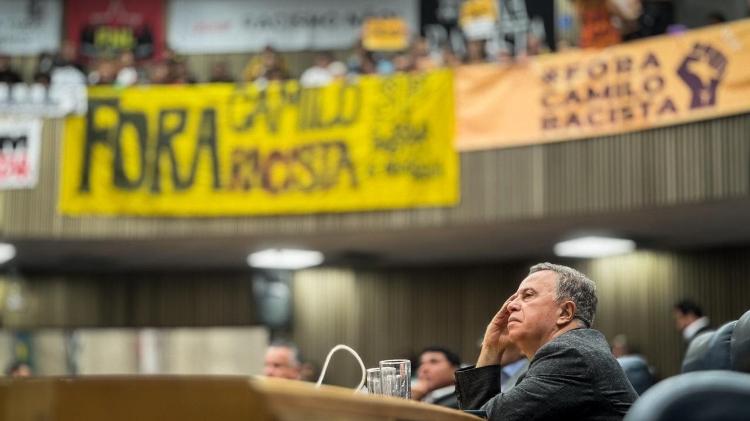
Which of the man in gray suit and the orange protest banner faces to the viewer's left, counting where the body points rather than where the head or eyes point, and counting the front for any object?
the man in gray suit

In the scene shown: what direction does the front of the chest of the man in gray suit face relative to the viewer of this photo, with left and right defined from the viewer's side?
facing to the left of the viewer

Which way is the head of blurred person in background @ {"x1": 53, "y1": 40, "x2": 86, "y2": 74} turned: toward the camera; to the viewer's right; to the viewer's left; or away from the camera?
toward the camera

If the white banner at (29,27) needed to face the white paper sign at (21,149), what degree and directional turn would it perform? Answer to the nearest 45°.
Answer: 0° — it already faces it

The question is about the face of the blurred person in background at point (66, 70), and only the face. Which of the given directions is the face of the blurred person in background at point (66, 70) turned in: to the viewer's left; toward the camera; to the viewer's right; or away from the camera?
toward the camera

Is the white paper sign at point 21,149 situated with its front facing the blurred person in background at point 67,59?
no

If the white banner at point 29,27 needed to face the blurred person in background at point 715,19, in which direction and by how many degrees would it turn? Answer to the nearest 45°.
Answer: approximately 45° to its left

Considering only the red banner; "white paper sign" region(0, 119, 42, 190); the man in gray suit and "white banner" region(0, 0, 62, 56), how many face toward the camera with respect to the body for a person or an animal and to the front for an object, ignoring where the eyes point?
3

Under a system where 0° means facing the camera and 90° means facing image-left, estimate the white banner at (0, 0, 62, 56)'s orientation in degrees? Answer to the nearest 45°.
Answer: approximately 0°

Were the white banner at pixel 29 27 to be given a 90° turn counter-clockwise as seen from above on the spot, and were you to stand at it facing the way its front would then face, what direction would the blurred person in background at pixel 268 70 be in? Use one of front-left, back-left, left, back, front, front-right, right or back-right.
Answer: front-right

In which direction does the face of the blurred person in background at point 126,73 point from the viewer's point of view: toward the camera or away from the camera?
toward the camera

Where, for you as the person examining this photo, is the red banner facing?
facing the viewer

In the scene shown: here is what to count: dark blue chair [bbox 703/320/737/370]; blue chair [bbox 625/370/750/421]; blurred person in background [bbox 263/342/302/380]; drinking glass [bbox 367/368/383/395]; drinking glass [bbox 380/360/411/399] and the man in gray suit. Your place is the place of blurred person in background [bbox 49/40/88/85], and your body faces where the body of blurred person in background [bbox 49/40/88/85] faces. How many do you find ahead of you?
6

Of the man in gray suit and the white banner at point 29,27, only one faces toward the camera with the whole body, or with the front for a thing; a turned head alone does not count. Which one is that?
the white banner

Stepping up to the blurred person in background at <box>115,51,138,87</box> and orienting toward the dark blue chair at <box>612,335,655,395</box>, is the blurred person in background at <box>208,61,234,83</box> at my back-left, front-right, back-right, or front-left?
front-left

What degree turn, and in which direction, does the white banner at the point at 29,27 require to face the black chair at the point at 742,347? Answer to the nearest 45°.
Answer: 0° — it already faces it

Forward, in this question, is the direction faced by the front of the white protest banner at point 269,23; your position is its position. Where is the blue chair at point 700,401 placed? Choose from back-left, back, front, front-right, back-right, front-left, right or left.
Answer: front

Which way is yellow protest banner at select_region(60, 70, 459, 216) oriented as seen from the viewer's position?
toward the camera

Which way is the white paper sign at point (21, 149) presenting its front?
toward the camera
